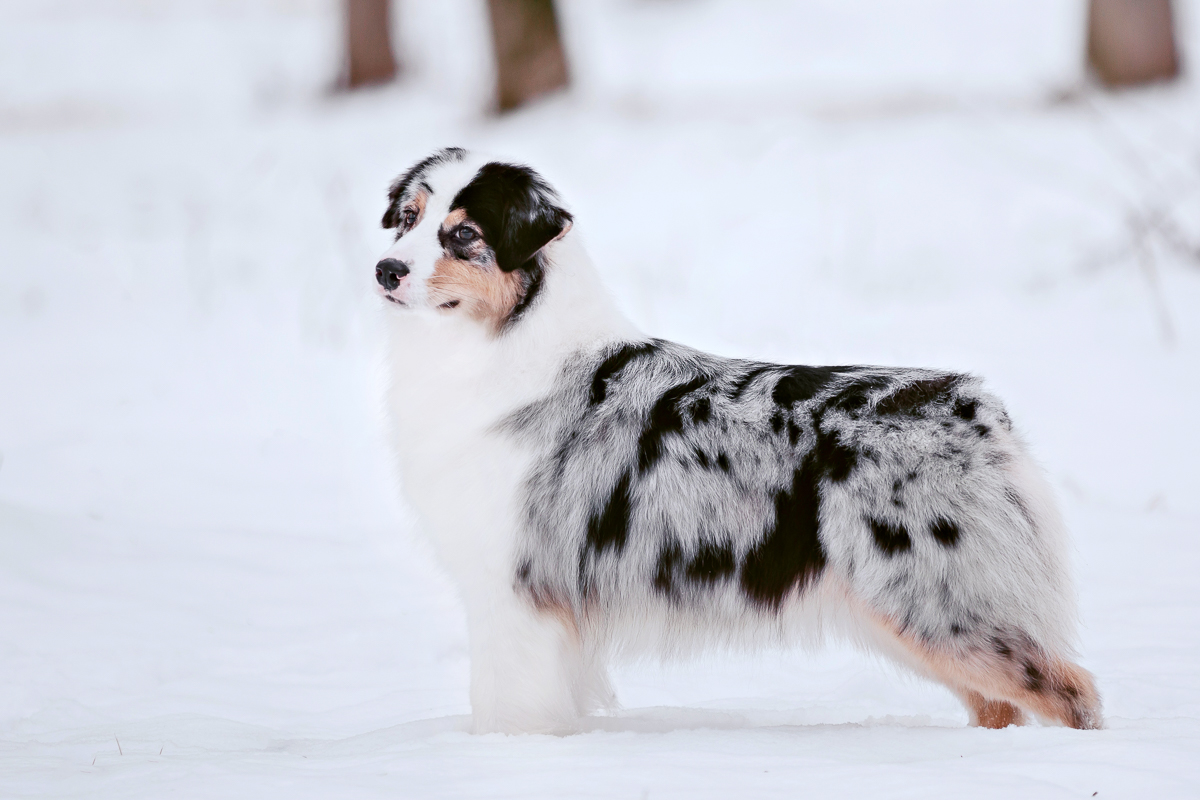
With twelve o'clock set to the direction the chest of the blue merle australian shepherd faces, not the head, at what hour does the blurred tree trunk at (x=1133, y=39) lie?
The blurred tree trunk is roughly at 4 o'clock from the blue merle australian shepherd.

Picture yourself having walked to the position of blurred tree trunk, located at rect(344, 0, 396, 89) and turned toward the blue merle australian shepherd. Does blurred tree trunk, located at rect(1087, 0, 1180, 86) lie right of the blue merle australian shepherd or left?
left

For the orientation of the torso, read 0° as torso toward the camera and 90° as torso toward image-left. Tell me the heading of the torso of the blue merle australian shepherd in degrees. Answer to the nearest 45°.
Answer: approximately 90°

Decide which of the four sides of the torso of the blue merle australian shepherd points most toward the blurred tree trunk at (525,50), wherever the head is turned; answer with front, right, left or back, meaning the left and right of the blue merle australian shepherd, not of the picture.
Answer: right

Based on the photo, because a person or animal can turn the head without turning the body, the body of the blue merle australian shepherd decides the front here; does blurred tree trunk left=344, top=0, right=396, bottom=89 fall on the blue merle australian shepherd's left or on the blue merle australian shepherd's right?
on the blue merle australian shepherd's right
